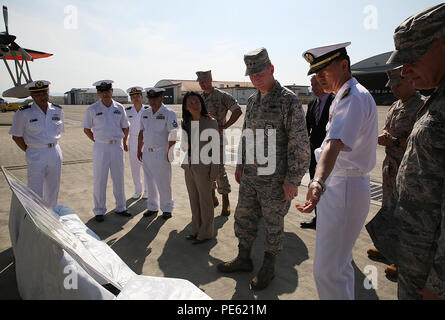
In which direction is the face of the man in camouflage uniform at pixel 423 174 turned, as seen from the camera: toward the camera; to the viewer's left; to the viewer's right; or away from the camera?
to the viewer's left

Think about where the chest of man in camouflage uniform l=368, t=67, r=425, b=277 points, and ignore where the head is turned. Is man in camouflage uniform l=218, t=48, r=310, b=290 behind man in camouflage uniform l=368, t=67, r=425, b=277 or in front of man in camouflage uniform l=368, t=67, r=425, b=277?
in front

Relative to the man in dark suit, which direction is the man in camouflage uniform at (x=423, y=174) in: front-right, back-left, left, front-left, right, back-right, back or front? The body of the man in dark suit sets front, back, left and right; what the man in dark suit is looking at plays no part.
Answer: front-left

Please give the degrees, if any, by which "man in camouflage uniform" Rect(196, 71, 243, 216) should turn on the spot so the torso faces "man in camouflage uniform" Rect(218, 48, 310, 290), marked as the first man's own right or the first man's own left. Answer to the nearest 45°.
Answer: approximately 45° to the first man's own left

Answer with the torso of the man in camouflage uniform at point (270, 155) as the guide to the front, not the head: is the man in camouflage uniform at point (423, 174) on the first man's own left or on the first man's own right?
on the first man's own left

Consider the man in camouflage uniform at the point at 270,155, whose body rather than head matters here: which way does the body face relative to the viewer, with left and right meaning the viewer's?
facing the viewer and to the left of the viewer

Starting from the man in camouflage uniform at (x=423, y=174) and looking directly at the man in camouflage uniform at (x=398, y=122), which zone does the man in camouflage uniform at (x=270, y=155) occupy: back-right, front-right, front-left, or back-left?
front-left

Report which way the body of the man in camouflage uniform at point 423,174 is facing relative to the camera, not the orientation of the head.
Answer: to the viewer's left

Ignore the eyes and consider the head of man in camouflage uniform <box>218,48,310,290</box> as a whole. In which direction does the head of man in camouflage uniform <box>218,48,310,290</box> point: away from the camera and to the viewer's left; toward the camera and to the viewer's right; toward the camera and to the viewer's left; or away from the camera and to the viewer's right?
toward the camera and to the viewer's left

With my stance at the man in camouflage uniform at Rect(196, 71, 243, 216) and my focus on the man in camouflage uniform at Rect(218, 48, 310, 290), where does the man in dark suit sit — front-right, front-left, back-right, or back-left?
front-left

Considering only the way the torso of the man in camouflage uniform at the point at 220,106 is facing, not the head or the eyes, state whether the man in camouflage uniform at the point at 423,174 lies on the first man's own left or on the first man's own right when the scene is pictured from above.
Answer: on the first man's own left

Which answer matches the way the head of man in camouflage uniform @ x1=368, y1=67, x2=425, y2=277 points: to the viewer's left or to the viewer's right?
to the viewer's left

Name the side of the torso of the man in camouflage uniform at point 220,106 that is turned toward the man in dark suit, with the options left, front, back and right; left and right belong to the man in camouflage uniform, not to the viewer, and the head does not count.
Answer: left
